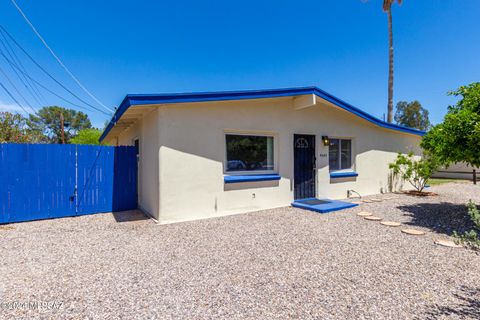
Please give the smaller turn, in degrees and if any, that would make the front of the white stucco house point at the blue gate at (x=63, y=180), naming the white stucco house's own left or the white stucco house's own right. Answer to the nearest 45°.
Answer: approximately 135° to the white stucco house's own right

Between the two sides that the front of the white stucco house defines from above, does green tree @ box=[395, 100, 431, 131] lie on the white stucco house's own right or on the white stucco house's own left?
on the white stucco house's own left

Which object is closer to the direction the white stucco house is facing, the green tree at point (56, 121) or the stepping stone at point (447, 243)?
the stepping stone

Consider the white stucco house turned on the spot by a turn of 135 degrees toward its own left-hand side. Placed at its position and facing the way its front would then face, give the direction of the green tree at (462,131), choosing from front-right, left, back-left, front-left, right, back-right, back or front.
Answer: right

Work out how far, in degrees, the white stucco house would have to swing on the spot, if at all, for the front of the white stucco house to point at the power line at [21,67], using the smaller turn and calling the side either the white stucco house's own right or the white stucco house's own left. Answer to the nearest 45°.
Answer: approximately 135° to the white stucco house's own right

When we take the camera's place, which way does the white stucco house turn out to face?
facing the viewer and to the right of the viewer

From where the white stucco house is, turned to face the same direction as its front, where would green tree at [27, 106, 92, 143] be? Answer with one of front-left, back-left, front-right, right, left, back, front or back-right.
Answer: back

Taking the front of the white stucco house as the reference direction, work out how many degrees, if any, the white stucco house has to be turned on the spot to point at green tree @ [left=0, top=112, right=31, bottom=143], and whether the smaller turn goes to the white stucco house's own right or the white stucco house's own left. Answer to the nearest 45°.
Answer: approximately 135° to the white stucco house's own right

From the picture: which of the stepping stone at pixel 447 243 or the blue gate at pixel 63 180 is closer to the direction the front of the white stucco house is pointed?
the stepping stone

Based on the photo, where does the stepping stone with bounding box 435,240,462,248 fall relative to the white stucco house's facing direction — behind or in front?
in front

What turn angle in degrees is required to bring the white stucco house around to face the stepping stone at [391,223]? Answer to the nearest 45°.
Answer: approximately 45° to its left

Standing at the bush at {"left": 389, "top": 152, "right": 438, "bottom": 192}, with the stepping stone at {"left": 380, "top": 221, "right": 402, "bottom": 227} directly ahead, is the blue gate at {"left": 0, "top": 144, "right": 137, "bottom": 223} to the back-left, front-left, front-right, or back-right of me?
front-right

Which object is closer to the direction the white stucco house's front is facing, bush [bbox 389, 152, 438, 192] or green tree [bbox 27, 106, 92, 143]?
the bush

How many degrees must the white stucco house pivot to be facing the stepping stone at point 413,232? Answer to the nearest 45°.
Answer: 0° — it already faces it

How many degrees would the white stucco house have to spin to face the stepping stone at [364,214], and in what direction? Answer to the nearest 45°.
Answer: approximately 45° to its left

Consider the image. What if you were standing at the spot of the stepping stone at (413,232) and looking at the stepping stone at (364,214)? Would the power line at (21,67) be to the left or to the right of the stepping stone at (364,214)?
left
